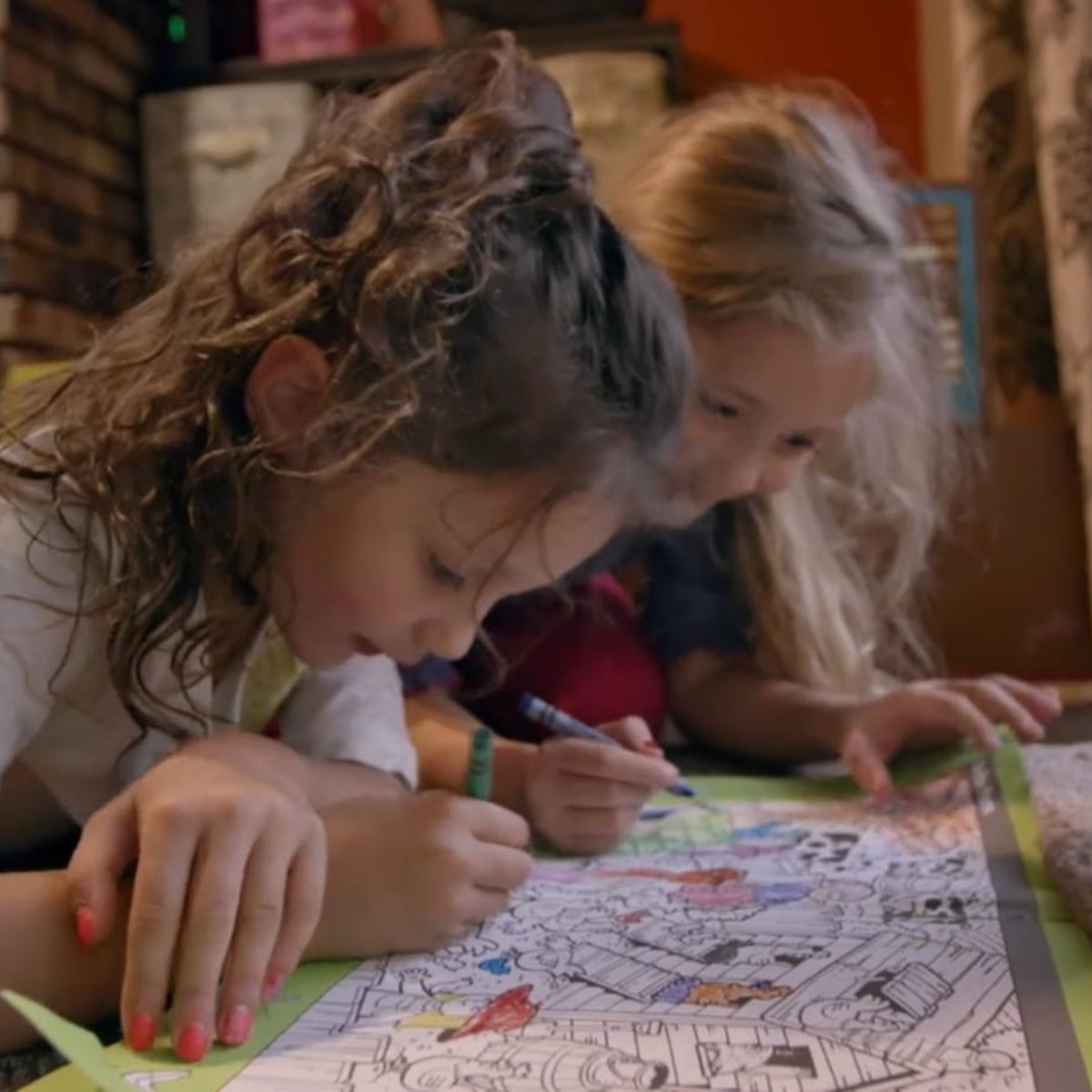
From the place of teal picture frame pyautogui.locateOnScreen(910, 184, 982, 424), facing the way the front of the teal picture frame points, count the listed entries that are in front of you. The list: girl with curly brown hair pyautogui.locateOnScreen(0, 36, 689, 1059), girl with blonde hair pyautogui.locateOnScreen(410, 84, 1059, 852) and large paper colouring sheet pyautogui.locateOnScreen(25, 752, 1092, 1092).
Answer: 3

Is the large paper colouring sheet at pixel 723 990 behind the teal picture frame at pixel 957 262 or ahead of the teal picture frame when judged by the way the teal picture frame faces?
ahead

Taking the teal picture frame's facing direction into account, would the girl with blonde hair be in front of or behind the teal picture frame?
in front

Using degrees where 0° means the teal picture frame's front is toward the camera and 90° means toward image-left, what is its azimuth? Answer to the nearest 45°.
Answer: approximately 0°
